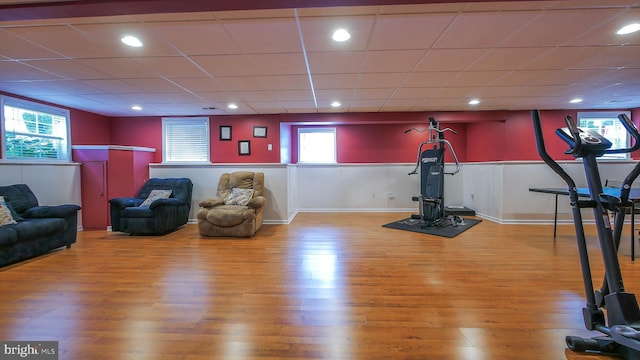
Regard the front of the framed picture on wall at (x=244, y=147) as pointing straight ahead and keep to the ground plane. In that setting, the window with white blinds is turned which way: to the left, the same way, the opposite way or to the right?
the same way

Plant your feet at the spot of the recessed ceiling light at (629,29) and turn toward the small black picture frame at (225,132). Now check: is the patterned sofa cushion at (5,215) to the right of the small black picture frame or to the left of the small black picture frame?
left

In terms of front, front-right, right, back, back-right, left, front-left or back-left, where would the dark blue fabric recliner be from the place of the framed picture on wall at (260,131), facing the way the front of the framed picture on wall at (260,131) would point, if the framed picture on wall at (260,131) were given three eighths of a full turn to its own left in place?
back

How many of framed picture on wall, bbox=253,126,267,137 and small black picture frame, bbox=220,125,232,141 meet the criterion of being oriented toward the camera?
2

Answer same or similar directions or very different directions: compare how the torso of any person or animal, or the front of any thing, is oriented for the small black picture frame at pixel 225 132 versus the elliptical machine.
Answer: very different directions

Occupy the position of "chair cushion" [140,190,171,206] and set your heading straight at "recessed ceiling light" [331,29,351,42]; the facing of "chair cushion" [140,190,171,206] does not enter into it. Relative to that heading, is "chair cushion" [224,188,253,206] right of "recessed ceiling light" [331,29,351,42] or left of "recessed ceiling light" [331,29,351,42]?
left

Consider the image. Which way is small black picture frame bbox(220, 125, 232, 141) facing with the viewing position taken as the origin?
facing the viewer

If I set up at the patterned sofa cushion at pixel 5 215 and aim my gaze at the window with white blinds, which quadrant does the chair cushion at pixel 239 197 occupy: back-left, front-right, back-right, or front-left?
front-right

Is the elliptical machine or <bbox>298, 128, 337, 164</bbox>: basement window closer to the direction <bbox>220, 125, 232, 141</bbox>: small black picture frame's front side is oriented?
the elliptical machine

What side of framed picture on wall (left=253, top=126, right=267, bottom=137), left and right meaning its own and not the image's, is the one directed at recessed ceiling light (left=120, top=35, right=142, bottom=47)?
front

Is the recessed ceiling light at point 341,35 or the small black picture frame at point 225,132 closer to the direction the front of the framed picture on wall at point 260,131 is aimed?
the recessed ceiling light

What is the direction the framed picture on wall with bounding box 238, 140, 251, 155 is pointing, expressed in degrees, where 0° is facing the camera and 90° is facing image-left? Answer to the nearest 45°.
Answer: approximately 0°

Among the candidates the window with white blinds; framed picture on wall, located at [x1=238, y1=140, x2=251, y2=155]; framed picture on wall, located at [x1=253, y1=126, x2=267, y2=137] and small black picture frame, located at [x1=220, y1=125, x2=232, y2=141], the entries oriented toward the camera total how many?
4

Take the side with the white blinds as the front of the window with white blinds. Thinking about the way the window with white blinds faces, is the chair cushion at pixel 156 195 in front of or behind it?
in front

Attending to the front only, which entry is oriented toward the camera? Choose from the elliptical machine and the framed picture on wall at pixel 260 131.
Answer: the framed picture on wall

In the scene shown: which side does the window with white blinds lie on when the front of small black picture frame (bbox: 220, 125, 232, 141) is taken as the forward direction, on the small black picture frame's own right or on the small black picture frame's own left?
on the small black picture frame's own right

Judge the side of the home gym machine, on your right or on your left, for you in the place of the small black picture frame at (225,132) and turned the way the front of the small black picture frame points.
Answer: on your left

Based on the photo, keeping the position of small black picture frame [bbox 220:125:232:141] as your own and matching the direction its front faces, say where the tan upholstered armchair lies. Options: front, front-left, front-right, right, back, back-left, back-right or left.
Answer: front
